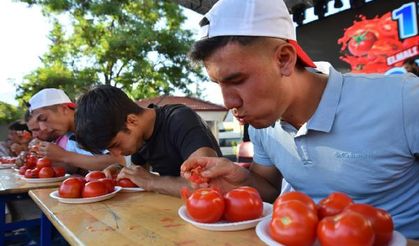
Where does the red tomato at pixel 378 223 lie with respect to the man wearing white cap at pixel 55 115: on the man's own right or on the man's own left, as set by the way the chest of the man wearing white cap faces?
on the man's own left

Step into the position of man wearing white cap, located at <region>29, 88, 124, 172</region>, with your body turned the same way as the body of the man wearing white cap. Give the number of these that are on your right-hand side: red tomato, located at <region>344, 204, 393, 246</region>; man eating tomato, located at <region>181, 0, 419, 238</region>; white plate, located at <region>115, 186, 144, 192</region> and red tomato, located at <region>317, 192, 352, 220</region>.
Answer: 0

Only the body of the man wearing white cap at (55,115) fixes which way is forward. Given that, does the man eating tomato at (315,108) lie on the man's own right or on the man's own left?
on the man's own left

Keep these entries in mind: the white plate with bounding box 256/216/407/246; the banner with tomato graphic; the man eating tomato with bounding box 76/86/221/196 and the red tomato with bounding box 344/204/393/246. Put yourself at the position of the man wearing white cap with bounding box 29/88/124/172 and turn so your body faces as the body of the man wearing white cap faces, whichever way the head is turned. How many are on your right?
0

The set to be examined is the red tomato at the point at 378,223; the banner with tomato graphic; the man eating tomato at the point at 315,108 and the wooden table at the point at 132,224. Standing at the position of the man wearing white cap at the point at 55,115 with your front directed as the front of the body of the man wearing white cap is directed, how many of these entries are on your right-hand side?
0

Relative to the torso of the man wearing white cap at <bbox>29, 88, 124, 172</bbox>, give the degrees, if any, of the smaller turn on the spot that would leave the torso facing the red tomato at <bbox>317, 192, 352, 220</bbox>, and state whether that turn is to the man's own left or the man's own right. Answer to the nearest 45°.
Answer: approximately 45° to the man's own left

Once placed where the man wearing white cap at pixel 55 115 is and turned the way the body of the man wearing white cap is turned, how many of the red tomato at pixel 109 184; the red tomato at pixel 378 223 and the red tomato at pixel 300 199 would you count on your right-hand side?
0

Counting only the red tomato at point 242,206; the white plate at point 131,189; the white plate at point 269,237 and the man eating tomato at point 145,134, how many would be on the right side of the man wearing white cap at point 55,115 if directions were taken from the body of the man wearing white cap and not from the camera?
0

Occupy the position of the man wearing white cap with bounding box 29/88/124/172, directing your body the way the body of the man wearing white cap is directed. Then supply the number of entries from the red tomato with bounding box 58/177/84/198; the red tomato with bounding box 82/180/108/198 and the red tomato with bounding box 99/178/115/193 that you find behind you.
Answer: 0

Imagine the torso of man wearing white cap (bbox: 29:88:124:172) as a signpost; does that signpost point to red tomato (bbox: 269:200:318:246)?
no

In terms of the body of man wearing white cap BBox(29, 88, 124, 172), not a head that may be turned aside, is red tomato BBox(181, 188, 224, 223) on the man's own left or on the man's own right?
on the man's own left

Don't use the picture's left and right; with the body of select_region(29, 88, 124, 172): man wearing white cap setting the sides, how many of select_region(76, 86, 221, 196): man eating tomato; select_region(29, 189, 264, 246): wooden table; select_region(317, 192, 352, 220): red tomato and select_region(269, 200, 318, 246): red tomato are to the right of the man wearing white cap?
0

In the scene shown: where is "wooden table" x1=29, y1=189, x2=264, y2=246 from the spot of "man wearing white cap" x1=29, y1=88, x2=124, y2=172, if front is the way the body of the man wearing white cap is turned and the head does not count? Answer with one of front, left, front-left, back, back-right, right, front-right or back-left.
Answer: front-left

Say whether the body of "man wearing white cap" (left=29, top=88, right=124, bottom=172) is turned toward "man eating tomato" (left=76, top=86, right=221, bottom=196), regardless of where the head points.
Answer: no

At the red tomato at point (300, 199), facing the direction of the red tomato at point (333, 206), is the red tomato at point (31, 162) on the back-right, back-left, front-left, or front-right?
back-left

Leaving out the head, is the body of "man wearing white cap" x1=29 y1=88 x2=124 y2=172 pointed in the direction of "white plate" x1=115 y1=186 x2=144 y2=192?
no
